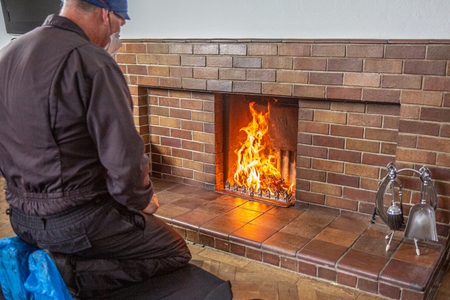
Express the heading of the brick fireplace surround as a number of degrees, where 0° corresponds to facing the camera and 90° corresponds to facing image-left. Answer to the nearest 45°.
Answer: approximately 45°

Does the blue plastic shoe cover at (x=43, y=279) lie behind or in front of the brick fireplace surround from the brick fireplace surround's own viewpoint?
in front
